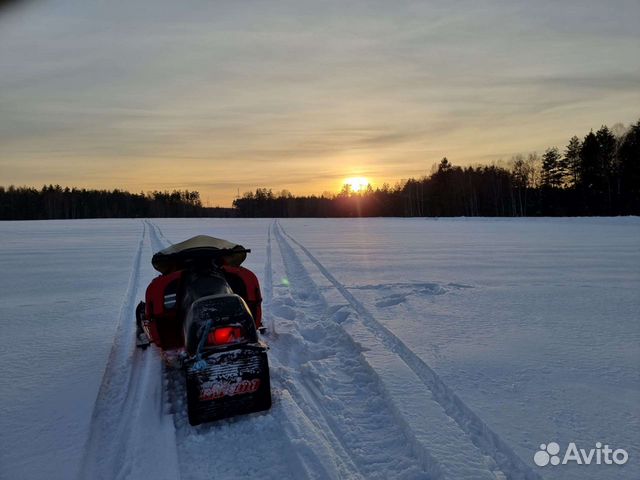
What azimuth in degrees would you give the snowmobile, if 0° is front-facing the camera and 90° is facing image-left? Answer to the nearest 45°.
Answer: approximately 180°
